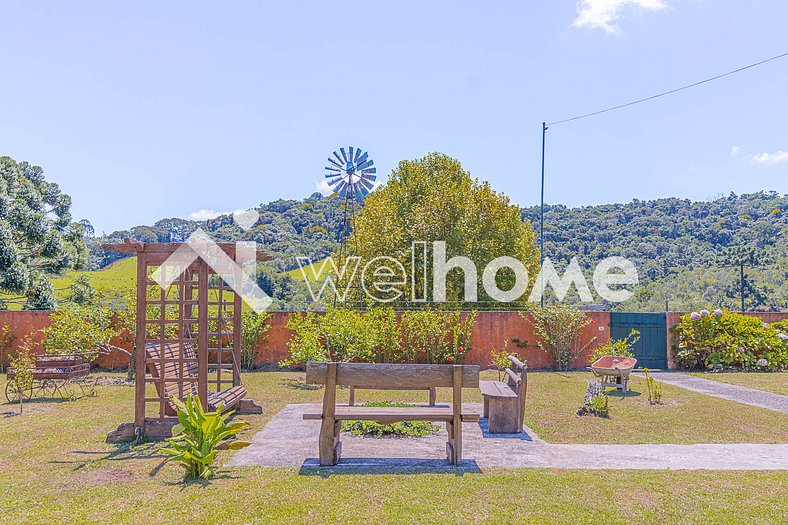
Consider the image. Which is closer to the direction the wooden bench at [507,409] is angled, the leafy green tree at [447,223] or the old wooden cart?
the old wooden cart

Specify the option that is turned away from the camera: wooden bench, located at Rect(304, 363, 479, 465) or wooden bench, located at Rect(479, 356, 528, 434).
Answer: wooden bench, located at Rect(304, 363, 479, 465)

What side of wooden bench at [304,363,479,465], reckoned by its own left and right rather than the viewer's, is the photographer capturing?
back

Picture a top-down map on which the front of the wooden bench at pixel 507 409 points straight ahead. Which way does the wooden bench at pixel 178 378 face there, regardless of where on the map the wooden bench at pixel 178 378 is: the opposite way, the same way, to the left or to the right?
the opposite way

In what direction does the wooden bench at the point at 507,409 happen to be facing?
to the viewer's left

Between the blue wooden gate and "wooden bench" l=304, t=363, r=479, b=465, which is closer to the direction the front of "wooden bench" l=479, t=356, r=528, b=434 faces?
the wooden bench

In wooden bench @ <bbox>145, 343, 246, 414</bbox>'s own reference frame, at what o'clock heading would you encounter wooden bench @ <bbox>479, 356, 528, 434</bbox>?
wooden bench @ <bbox>479, 356, 528, 434</bbox> is roughly at 11 o'clock from wooden bench @ <bbox>145, 343, 246, 414</bbox>.

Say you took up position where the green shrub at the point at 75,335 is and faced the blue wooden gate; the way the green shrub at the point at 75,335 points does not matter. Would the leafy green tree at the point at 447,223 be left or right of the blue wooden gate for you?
left

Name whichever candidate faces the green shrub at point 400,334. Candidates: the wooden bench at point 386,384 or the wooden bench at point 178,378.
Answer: the wooden bench at point 386,384

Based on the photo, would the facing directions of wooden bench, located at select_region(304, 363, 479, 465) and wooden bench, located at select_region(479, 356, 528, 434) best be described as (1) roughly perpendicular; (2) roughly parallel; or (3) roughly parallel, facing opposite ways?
roughly perpendicular

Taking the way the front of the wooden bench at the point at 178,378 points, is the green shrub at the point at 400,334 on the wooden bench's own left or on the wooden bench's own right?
on the wooden bench's own left

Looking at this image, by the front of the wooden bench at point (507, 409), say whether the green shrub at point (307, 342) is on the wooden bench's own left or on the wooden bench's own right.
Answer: on the wooden bench's own right
